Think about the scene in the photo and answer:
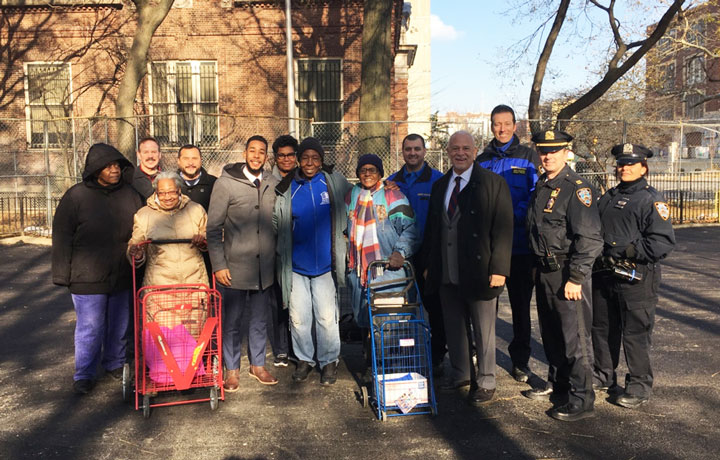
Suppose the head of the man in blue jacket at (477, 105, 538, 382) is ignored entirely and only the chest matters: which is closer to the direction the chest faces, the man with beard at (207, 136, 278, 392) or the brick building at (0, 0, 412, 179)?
the man with beard

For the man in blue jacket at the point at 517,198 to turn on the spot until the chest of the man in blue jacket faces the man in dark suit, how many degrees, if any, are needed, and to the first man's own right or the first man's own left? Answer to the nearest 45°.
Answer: approximately 45° to the first man's own right

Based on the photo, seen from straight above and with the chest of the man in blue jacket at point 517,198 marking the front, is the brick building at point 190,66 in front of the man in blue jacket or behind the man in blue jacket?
behind

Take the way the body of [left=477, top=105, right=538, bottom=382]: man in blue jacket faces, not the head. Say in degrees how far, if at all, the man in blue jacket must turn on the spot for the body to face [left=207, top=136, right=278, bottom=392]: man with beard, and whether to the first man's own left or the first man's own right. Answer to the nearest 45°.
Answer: approximately 90° to the first man's own right

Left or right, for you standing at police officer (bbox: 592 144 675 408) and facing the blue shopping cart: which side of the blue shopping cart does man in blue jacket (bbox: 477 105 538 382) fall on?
right

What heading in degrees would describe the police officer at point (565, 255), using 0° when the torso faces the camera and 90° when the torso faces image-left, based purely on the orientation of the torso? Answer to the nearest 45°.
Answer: approximately 45°

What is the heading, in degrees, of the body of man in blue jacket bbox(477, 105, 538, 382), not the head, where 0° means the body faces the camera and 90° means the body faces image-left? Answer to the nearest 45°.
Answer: approximately 0°

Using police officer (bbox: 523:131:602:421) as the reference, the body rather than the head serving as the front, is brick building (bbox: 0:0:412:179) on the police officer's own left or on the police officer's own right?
on the police officer's own right

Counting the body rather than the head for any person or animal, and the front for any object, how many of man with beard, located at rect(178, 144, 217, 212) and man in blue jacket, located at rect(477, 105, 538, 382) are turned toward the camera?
2

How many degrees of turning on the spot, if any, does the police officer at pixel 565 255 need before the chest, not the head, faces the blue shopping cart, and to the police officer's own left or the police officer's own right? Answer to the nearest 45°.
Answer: approximately 45° to the police officer's own right

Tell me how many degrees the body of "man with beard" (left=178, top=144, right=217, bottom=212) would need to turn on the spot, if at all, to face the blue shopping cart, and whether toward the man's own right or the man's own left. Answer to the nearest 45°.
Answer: approximately 45° to the man's own left

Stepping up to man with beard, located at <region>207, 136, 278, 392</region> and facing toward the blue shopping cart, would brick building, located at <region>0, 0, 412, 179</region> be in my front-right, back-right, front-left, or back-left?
back-left

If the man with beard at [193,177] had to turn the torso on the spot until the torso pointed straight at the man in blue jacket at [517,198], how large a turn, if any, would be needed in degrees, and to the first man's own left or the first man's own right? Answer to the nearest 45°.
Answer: approximately 90° to the first man's own left
